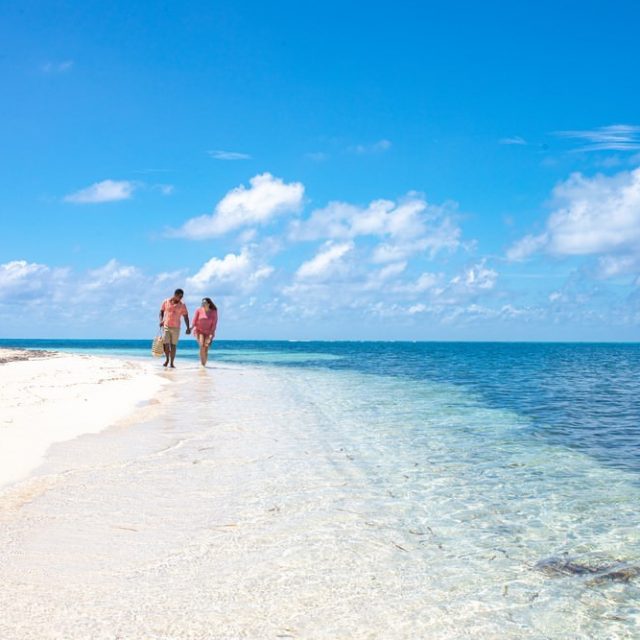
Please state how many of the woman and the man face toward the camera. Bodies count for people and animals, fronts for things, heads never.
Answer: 2

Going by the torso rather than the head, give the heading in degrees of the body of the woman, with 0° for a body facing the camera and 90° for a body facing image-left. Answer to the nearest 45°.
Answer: approximately 0°

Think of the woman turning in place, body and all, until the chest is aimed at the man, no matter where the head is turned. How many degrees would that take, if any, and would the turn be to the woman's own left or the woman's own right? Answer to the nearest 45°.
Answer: approximately 45° to the woman's own right

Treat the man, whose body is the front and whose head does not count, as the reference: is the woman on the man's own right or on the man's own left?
on the man's own left
